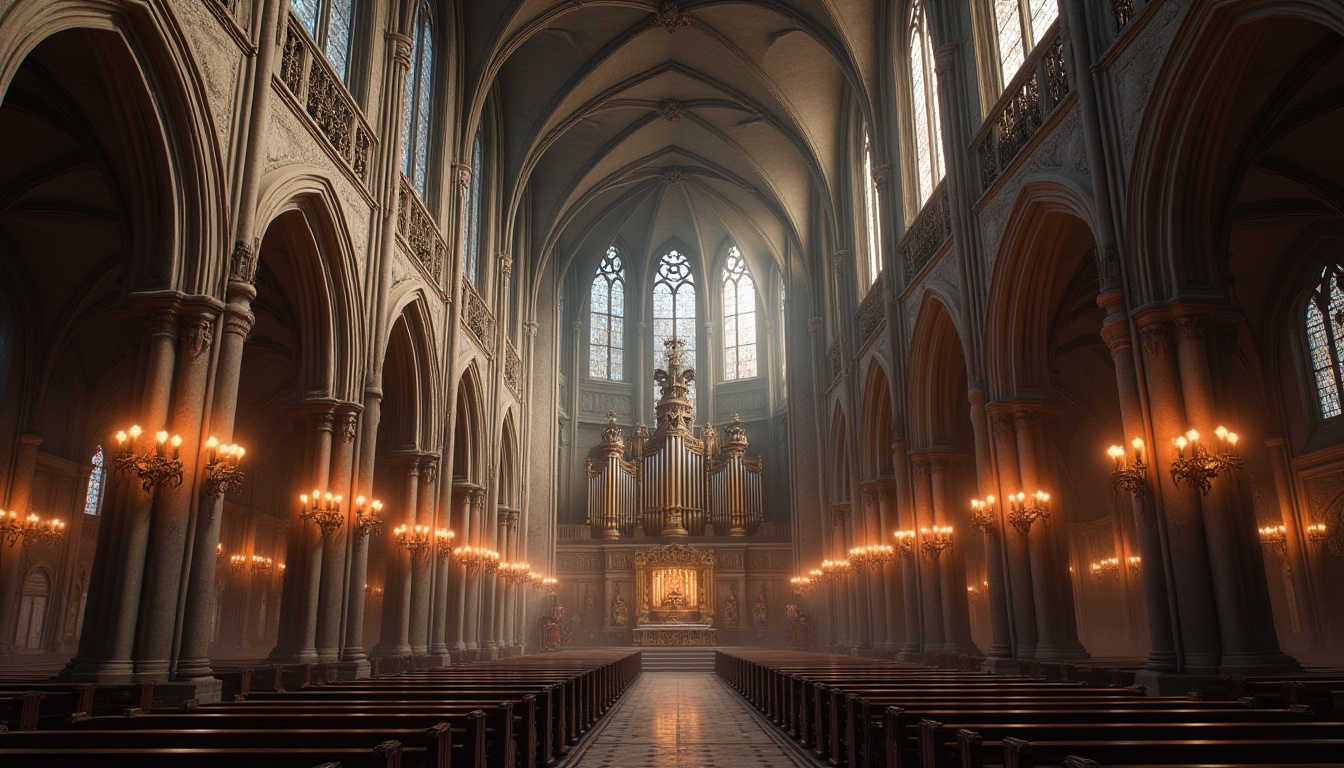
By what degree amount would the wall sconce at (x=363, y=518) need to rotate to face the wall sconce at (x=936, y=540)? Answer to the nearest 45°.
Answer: approximately 45° to its left

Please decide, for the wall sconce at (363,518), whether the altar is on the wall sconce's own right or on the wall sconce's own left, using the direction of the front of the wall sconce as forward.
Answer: on the wall sconce's own left

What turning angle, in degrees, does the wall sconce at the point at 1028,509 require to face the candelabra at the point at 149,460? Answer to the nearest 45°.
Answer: approximately 45° to its right

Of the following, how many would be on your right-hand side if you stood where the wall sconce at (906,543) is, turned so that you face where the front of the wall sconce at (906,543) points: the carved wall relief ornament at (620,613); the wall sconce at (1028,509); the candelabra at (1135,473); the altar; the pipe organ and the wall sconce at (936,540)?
3
